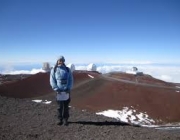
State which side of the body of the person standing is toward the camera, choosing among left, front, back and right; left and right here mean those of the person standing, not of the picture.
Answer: front
